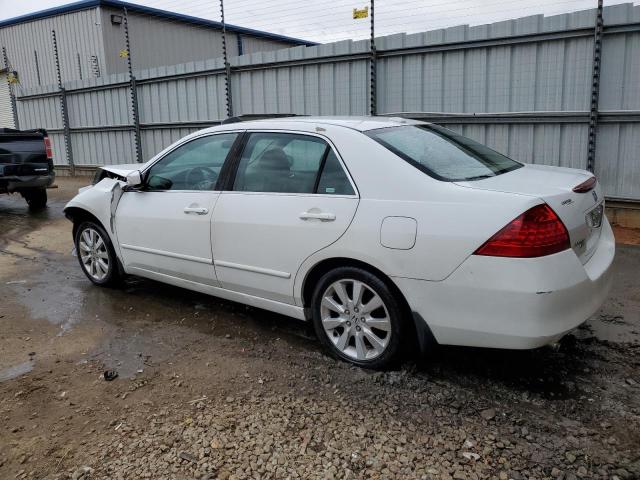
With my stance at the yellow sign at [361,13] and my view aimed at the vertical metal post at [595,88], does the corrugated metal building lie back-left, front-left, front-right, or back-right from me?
back-left

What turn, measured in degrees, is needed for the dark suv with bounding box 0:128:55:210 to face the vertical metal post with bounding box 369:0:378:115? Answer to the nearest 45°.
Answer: approximately 135° to its right

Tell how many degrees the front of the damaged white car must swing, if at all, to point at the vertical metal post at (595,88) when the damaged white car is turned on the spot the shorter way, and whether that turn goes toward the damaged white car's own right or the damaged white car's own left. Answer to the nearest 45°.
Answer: approximately 90° to the damaged white car's own right

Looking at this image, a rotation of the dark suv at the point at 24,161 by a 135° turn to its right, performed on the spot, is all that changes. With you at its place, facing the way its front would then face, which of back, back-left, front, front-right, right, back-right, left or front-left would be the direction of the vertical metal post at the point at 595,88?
front

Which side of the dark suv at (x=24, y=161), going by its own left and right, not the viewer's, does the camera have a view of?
back

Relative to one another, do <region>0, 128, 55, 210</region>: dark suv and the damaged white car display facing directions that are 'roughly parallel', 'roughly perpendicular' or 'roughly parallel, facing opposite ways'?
roughly parallel

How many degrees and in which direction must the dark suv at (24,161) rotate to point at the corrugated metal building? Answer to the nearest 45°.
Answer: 0° — it already faces it

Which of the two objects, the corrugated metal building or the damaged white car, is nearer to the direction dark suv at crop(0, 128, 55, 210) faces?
the corrugated metal building

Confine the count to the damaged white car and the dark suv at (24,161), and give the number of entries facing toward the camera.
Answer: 0

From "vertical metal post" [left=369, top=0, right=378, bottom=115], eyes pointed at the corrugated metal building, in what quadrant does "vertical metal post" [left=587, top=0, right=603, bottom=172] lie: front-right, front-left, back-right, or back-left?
back-right

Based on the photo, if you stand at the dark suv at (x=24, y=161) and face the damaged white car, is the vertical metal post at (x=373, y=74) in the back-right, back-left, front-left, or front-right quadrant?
front-left

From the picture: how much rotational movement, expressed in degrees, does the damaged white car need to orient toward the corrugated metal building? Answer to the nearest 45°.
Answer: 0° — it already faces it

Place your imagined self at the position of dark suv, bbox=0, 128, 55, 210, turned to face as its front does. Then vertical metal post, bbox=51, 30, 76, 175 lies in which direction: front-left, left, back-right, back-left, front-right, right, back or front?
front

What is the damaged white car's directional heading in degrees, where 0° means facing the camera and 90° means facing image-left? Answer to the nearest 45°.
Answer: approximately 135°
